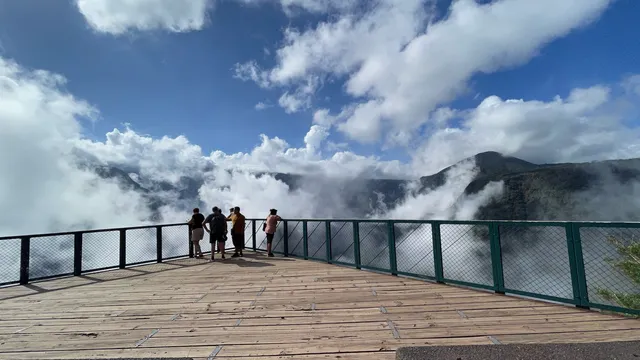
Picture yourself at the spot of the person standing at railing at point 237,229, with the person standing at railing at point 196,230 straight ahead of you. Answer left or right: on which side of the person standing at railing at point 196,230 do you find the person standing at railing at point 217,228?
left

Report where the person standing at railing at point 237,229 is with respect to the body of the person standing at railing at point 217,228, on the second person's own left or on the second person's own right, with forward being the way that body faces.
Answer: on the second person's own right

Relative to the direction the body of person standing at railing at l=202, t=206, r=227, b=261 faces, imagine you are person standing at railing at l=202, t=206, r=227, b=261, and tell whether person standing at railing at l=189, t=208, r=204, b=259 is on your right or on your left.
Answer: on your left

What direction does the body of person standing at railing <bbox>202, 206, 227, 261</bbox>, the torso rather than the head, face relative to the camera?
away from the camera
